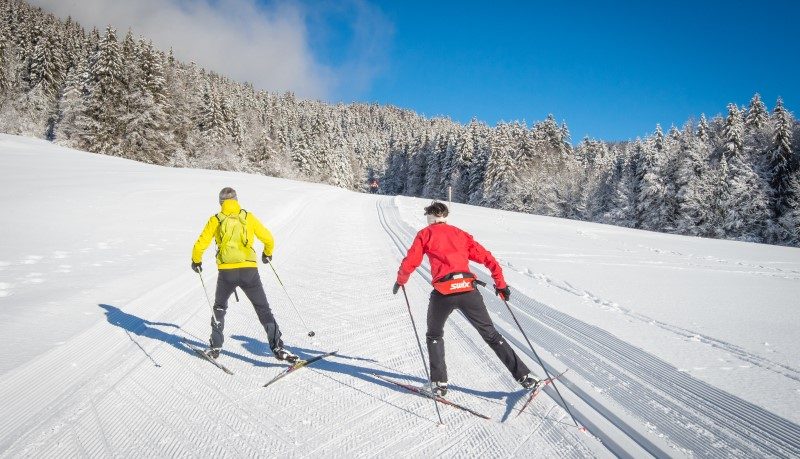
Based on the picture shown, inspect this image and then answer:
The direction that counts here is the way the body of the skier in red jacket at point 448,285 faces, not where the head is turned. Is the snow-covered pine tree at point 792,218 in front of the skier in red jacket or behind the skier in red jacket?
in front

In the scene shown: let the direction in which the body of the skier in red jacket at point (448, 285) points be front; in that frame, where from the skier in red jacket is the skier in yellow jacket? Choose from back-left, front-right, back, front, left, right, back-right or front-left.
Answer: left

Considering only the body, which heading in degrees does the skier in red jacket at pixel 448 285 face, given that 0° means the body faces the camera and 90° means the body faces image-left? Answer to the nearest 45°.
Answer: approximately 180°

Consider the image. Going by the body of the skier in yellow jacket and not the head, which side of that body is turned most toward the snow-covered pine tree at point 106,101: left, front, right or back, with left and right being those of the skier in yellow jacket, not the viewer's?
front

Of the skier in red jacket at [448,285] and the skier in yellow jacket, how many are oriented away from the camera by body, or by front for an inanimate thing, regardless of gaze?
2

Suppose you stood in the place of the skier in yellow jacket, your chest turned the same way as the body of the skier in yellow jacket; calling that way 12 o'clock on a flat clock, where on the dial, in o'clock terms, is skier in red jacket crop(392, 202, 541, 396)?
The skier in red jacket is roughly at 4 o'clock from the skier in yellow jacket.

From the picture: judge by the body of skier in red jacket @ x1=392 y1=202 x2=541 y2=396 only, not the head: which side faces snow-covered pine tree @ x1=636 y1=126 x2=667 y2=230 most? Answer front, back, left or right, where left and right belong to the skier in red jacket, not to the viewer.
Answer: front

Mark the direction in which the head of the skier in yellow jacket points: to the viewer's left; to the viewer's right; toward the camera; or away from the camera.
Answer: away from the camera

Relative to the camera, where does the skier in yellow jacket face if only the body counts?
away from the camera

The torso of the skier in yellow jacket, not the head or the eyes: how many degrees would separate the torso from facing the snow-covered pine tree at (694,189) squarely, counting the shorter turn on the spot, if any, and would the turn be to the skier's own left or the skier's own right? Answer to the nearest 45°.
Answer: approximately 45° to the skier's own right

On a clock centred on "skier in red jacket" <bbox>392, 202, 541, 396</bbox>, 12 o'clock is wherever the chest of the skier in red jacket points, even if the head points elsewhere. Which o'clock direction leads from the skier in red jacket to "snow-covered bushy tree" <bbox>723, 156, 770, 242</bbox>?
The snow-covered bushy tree is roughly at 1 o'clock from the skier in red jacket.

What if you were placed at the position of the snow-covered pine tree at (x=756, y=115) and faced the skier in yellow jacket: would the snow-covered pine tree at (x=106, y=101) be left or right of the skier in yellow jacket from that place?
right
